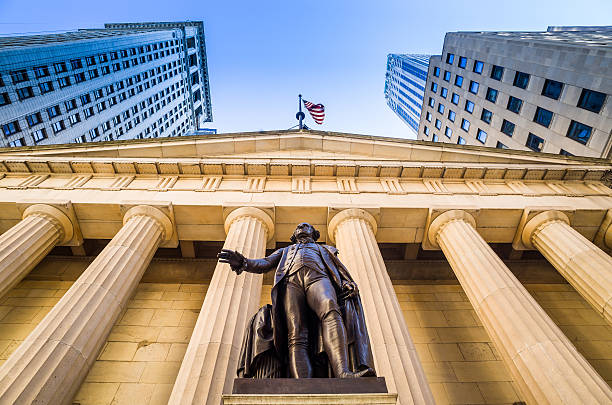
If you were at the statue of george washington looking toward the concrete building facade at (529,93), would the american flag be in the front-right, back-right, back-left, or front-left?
front-left

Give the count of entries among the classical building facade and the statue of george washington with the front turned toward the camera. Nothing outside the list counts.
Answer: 2

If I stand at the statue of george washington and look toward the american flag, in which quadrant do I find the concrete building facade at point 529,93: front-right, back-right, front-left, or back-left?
front-right

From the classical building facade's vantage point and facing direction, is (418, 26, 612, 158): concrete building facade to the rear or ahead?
to the rear

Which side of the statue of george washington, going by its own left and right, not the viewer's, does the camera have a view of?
front

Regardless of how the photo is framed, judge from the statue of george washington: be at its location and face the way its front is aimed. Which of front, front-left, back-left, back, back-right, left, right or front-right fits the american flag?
back

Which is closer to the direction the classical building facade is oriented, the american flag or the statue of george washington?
the statue of george washington

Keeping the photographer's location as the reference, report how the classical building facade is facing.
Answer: facing the viewer

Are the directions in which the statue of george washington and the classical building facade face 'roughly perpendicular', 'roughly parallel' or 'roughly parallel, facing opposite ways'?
roughly parallel
